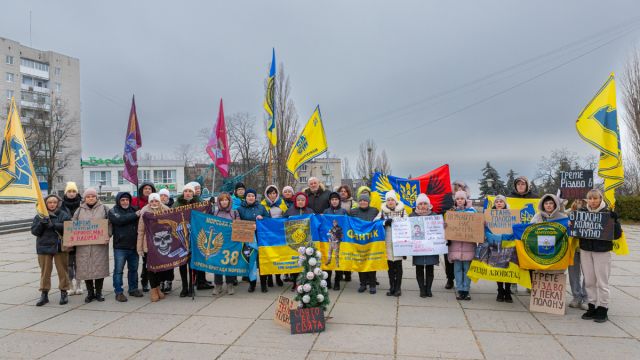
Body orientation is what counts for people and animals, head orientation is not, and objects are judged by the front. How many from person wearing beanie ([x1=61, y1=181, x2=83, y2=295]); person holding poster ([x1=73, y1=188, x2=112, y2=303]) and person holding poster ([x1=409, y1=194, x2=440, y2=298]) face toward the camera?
3

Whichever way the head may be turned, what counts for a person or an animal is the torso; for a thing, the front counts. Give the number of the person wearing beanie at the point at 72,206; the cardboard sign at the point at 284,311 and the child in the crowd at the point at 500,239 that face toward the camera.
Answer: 3

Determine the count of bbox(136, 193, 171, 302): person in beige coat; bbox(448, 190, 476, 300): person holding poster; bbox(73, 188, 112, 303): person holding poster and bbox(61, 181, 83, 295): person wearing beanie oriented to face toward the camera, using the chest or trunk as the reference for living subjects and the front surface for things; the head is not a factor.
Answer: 4

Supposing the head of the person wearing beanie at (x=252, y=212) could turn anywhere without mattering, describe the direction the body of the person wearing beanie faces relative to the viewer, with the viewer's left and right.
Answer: facing the viewer

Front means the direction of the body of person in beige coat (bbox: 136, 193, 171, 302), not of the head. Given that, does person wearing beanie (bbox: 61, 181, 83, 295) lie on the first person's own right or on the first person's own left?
on the first person's own right

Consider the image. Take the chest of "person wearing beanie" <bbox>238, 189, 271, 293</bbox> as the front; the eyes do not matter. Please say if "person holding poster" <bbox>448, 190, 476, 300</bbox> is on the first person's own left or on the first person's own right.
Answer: on the first person's own left

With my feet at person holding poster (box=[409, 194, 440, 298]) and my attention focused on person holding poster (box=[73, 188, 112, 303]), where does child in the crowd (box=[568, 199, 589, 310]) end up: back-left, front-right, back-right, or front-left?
back-left

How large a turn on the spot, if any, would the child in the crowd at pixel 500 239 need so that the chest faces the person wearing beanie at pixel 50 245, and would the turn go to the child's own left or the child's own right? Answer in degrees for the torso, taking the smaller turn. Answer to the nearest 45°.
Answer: approximately 45° to the child's own right

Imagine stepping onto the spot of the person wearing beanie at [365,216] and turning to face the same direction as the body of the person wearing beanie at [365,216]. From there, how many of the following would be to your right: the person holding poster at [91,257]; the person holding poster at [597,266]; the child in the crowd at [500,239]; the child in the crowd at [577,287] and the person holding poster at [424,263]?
1

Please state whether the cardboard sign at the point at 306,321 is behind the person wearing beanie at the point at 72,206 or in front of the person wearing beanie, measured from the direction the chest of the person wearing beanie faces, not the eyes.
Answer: in front

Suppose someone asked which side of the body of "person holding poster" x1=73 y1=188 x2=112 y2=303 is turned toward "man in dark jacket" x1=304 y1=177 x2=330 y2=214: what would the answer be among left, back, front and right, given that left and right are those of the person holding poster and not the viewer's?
left

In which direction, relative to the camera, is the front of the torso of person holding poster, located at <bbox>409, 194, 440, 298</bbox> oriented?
toward the camera

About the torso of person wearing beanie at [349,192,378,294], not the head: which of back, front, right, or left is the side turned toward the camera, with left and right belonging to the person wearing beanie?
front
